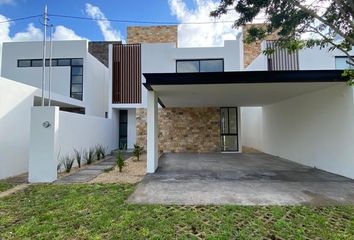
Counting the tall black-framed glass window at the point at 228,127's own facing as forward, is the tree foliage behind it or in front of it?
in front

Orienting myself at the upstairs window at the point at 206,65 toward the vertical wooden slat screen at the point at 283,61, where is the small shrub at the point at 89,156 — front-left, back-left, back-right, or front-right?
back-right

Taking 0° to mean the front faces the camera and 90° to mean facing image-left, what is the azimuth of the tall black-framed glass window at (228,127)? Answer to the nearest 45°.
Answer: approximately 0°

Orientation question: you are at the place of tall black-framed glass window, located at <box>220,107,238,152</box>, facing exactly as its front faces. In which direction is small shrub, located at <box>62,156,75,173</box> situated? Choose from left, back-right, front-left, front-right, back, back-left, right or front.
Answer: front-right

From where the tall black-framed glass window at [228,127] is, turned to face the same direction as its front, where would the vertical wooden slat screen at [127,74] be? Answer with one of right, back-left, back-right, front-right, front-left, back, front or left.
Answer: right

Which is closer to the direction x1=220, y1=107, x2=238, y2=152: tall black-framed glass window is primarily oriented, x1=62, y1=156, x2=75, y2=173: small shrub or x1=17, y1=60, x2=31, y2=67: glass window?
the small shrub

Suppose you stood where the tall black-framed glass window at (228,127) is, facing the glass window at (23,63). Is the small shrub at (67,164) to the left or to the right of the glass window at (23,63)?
left

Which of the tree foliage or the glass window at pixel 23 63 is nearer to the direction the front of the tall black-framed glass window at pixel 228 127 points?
the tree foliage

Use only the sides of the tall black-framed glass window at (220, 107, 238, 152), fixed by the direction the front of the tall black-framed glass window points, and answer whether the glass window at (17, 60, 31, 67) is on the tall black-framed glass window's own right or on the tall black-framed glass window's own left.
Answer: on the tall black-framed glass window's own right
